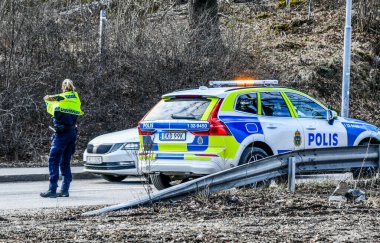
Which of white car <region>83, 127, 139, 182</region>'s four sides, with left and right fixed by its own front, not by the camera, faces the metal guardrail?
left

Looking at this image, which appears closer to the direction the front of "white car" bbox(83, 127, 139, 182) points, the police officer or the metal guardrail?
the police officer

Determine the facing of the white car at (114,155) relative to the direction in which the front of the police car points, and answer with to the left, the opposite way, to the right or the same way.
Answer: the opposite way

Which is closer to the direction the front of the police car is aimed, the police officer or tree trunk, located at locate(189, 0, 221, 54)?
the tree trunk

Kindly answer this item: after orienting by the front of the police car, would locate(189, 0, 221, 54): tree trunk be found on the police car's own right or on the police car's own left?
on the police car's own left

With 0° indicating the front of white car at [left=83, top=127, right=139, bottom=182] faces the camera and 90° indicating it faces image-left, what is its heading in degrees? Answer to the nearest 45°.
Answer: approximately 45°

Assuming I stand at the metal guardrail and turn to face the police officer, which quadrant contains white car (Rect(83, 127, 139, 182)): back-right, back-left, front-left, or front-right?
front-right

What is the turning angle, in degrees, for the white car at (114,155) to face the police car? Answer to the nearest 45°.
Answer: approximately 90° to its left

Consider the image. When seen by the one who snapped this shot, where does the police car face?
facing away from the viewer and to the right of the viewer

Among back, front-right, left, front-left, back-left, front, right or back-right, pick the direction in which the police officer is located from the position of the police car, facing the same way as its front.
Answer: back-left

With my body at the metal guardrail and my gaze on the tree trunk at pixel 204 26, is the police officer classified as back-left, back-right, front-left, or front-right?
front-left

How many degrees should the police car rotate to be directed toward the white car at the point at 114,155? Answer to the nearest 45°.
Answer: approximately 90° to its left
